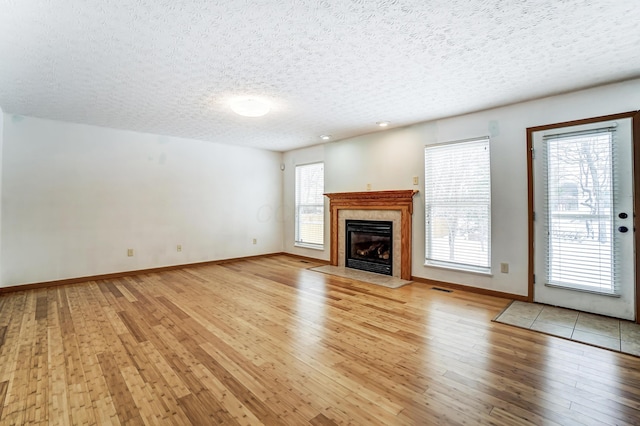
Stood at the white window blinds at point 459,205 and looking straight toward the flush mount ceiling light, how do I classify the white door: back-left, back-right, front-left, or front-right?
back-left

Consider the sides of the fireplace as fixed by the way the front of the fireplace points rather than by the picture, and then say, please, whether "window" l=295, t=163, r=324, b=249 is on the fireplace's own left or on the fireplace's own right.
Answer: on the fireplace's own right

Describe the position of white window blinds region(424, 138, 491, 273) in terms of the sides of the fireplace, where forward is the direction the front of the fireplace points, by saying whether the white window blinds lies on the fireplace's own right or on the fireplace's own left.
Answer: on the fireplace's own left

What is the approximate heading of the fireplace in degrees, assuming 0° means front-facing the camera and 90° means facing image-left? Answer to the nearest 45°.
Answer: approximately 45°

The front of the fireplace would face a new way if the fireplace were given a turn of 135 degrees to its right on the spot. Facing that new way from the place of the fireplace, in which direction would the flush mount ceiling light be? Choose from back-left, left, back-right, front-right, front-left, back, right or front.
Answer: back-left
